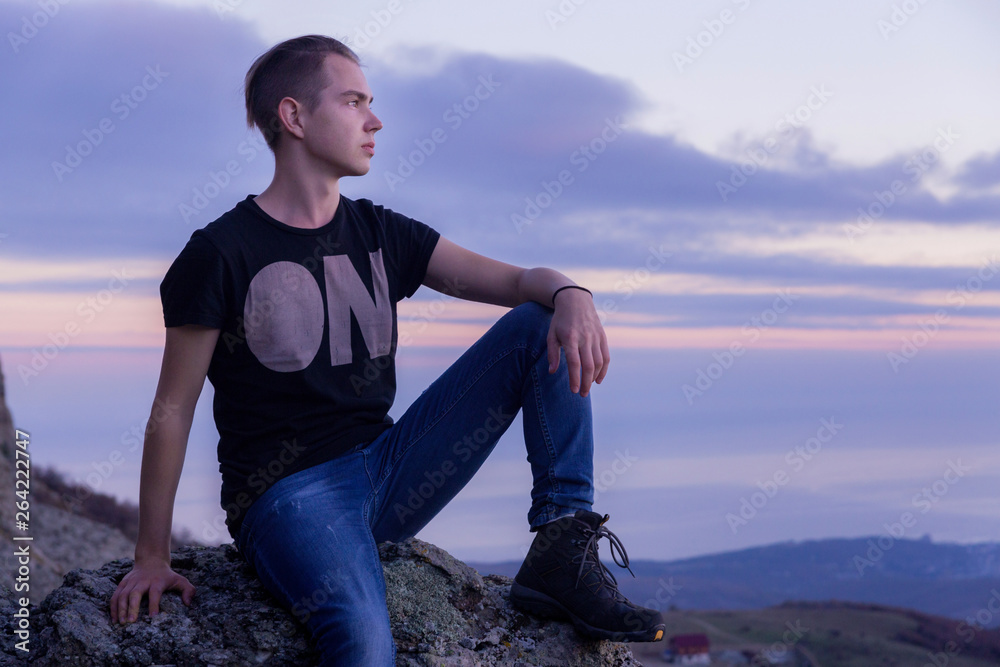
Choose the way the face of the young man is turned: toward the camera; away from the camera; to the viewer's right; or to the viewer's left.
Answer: to the viewer's right

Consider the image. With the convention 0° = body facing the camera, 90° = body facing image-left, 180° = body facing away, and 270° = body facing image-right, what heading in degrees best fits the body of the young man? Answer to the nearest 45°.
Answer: approximately 315°
